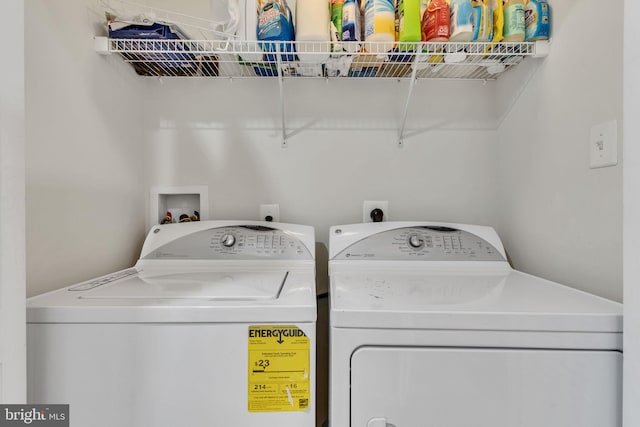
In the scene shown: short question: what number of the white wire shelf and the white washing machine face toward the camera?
2

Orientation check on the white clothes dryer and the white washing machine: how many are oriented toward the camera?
2

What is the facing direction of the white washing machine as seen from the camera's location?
facing the viewer

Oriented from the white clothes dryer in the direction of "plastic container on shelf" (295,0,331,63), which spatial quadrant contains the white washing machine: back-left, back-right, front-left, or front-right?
front-left

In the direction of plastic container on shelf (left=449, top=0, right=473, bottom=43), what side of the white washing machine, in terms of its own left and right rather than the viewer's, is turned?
left

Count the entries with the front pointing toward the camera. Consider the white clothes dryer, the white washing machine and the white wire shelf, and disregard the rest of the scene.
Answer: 3

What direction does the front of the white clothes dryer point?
toward the camera
